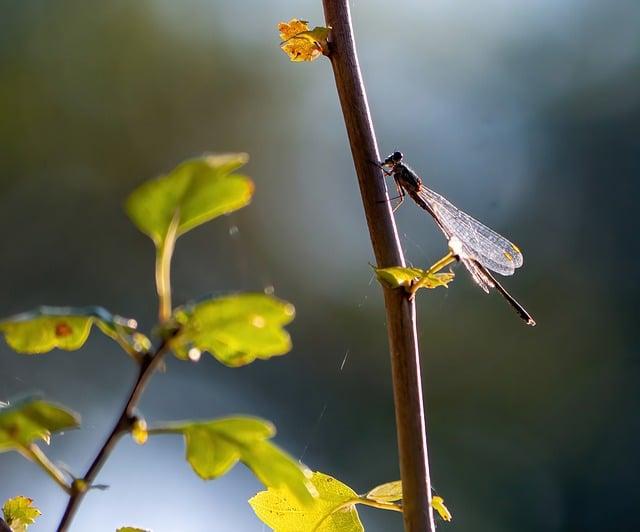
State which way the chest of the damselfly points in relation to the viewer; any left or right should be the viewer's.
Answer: facing to the left of the viewer
